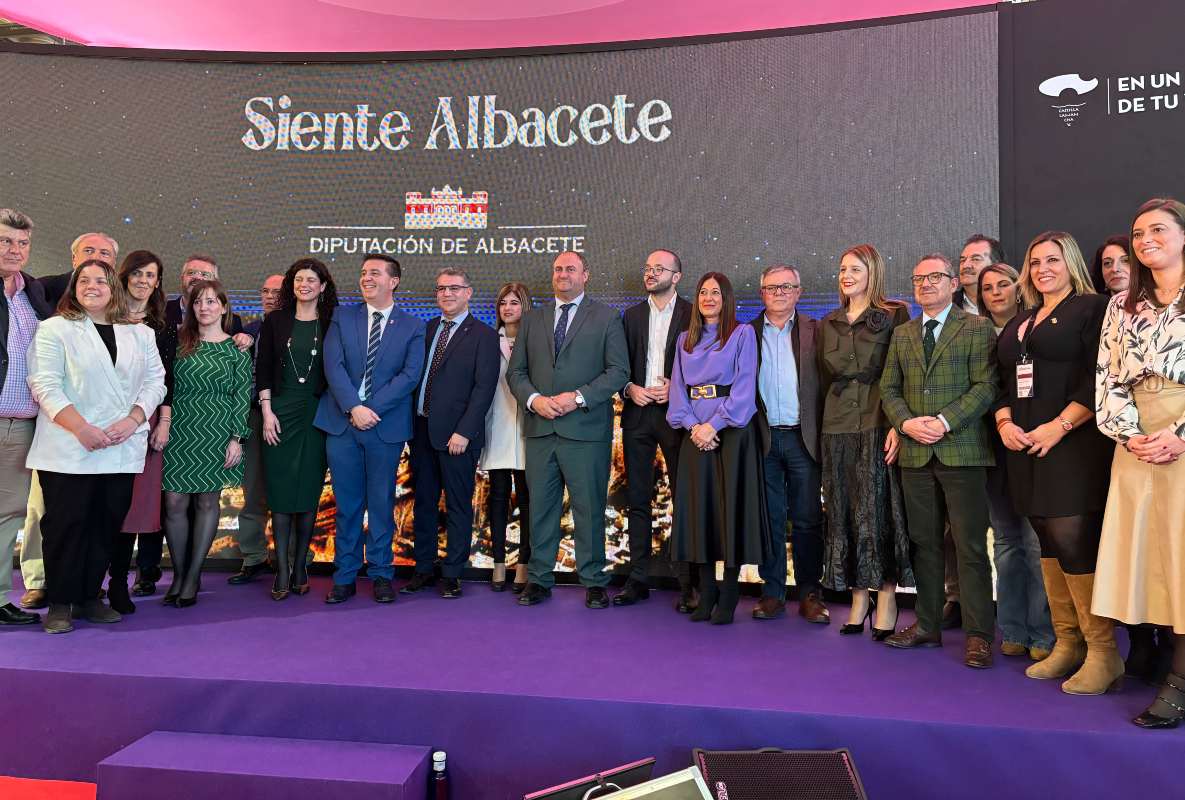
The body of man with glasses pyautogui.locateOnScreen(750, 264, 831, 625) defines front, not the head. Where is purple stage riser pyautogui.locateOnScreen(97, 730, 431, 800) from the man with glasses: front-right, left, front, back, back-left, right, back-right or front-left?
front-right

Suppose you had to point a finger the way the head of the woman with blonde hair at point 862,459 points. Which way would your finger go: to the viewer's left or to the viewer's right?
to the viewer's left

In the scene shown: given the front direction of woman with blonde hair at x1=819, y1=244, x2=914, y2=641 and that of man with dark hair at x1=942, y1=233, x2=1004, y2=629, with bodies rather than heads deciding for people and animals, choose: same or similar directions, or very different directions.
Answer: same or similar directions

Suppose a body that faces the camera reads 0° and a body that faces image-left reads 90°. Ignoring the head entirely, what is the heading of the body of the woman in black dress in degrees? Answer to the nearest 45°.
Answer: approximately 45°

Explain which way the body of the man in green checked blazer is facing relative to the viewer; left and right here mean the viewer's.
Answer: facing the viewer and to the left of the viewer

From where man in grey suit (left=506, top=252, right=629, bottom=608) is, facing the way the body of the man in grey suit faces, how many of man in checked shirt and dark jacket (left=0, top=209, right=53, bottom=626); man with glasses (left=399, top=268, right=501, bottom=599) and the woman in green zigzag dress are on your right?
3

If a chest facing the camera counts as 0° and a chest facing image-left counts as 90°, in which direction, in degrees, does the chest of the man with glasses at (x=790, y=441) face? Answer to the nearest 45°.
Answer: approximately 0°

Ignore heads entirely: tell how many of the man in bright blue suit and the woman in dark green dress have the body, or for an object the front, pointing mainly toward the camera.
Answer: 2

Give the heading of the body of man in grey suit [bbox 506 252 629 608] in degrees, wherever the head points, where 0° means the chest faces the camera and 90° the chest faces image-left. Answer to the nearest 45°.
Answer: approximately 0°

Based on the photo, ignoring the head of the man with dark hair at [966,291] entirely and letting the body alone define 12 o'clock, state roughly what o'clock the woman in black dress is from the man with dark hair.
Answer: The woman in black dress is roughly at 10 o'clock from the man with dark hair.

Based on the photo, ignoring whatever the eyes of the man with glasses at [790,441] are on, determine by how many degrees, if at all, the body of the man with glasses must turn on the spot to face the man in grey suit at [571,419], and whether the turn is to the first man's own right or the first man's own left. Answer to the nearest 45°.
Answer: approximately 90° to the first man's own right

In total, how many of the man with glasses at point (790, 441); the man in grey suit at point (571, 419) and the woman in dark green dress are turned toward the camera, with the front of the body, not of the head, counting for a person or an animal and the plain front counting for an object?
3

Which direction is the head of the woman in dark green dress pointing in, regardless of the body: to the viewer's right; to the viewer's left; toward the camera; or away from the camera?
toward the camera

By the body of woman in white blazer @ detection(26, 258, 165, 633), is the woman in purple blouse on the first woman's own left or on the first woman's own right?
on the first woman's own left
